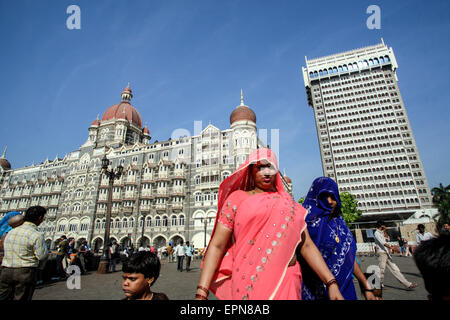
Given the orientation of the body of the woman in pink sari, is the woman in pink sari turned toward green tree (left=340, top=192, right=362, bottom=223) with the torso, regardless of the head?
no

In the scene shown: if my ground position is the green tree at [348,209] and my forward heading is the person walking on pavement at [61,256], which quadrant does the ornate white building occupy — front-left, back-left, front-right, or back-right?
front-right

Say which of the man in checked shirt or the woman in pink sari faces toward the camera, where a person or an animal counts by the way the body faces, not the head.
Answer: the woman in pink sari

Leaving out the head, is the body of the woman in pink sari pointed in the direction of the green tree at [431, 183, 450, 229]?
no

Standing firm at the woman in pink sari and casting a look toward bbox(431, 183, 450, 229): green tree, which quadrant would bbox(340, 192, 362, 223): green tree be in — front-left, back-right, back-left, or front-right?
front-left

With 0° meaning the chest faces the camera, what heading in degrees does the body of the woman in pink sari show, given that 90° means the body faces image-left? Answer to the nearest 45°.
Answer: approximately 0°

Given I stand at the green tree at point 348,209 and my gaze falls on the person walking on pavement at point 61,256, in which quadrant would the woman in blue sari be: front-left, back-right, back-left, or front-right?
front-left

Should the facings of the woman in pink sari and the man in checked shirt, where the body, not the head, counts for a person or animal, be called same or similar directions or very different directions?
very different directions

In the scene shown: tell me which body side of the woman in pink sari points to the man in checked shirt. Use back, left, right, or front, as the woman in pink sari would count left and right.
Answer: right

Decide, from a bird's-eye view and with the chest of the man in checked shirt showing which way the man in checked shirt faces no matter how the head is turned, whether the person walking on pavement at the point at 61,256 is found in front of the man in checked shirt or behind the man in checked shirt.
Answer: in front

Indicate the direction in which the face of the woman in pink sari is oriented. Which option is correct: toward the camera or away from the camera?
toward the camera

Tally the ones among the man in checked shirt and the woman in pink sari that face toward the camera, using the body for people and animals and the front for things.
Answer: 1

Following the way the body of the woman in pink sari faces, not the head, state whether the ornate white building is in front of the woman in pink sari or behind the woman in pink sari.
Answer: behind
